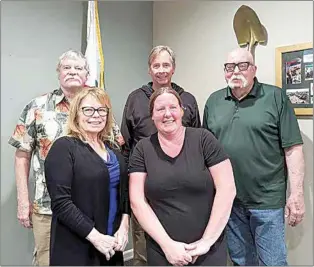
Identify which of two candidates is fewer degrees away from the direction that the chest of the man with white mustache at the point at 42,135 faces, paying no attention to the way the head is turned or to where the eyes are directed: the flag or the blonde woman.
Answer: the blonde woman

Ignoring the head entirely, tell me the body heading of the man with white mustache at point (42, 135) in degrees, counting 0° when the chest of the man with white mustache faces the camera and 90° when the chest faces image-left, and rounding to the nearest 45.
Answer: approximately 0°

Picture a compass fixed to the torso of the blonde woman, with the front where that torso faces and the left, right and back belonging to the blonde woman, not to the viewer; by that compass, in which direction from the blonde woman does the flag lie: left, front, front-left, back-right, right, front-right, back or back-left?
back-left

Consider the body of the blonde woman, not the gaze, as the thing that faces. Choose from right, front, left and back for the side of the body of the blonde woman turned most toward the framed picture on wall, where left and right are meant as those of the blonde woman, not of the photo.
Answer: left

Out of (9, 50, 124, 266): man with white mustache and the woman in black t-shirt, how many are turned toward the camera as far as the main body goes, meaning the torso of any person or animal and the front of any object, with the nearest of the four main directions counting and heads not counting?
2

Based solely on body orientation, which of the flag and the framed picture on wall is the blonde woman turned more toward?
the framed picture on wall

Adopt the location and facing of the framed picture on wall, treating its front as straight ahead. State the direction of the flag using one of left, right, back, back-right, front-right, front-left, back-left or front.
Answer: front-right

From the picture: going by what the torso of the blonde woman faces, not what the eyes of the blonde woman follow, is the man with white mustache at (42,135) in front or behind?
behind

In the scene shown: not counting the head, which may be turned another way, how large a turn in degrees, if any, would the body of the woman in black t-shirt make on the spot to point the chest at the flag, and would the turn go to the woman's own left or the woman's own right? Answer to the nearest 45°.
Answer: approximately 135° to the woman's own right
